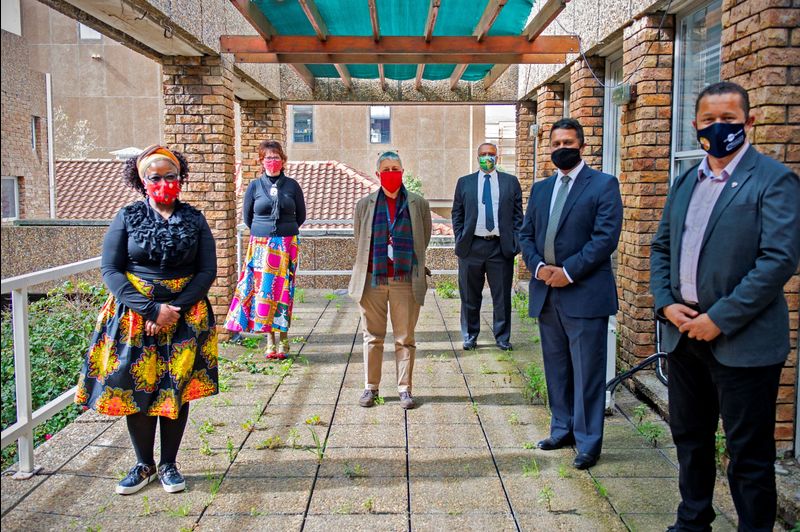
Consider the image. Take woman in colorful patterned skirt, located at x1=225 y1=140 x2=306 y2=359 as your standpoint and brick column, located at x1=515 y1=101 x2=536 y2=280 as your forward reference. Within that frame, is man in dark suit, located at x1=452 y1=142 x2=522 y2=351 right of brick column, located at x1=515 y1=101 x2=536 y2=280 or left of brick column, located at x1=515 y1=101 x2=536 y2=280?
right

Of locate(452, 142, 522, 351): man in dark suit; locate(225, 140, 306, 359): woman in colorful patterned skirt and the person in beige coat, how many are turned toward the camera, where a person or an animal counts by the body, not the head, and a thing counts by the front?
3

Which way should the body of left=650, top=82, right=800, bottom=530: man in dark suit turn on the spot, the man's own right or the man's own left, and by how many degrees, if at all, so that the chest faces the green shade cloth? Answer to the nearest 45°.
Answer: approximately 90° to the man's own right

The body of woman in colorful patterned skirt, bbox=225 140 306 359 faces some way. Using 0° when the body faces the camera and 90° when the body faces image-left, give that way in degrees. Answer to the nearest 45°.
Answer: approximately 0°

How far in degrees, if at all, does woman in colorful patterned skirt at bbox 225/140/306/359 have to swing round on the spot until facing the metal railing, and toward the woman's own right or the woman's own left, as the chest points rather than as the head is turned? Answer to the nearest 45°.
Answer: approximately 45° to the woman's own right
